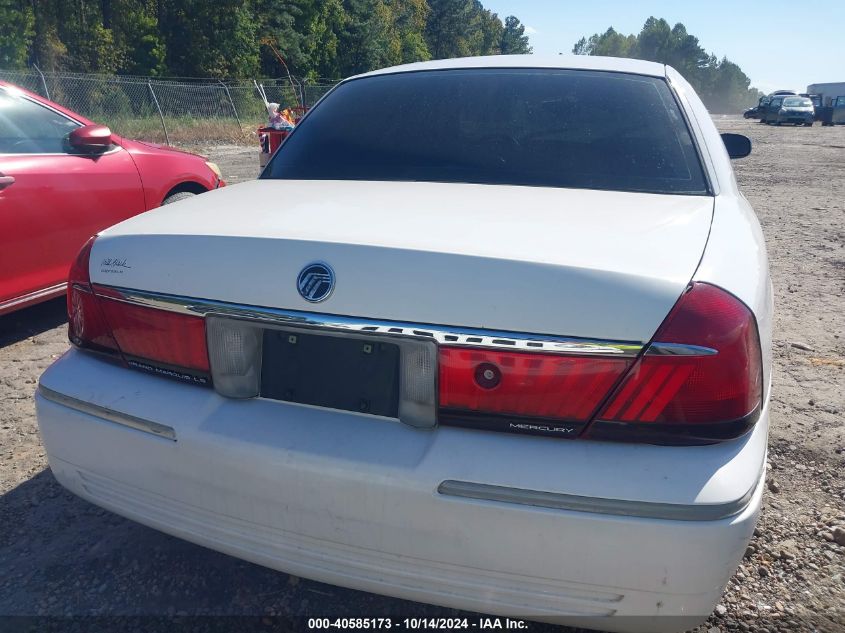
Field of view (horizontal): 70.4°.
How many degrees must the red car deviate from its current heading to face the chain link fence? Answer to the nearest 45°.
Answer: approximately 45° to its left

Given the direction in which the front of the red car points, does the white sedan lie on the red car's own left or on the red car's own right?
on the red car's own right

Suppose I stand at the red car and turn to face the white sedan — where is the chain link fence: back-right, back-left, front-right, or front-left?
back-left

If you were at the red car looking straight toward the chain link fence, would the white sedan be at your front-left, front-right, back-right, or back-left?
back-right

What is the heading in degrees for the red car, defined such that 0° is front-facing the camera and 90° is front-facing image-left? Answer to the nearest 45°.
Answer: approximately 225°

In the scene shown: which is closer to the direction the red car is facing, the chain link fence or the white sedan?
the chain link fence
